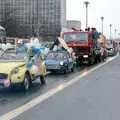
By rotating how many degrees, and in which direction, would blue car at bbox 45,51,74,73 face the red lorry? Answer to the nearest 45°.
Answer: approximately 135° to its right

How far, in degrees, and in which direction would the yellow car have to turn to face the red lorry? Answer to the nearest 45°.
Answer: approximately 135° to its right

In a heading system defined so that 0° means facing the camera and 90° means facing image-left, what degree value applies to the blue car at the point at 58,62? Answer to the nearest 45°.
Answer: approximately 45°

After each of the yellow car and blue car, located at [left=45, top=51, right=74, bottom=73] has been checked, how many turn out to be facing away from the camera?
0

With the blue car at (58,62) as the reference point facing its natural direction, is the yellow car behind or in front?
in front

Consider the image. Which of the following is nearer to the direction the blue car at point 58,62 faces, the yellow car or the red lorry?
the yellow car

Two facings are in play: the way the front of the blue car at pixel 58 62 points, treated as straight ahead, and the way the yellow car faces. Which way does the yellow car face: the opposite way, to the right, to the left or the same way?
the same way
